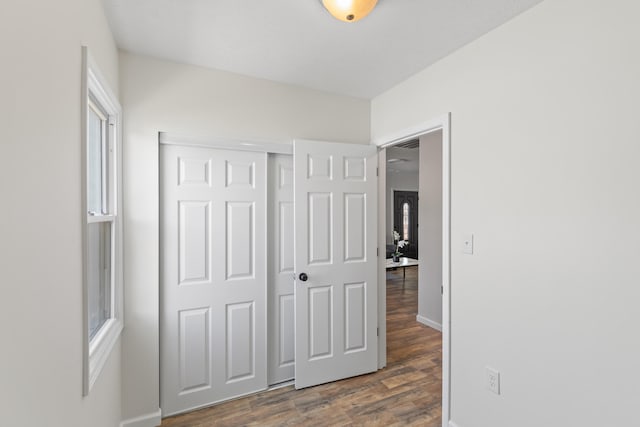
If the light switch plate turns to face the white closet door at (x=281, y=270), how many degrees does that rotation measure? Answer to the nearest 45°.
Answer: approximately 45° to its right

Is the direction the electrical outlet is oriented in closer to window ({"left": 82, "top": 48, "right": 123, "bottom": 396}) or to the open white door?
the window

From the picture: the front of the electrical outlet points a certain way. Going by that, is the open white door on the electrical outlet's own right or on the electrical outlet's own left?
on the electrical outlet's own right

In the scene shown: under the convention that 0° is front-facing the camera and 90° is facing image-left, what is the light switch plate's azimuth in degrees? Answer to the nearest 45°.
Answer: approximately 45°

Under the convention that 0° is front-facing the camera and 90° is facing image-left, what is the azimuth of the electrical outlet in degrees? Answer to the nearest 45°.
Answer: approximately 45°
